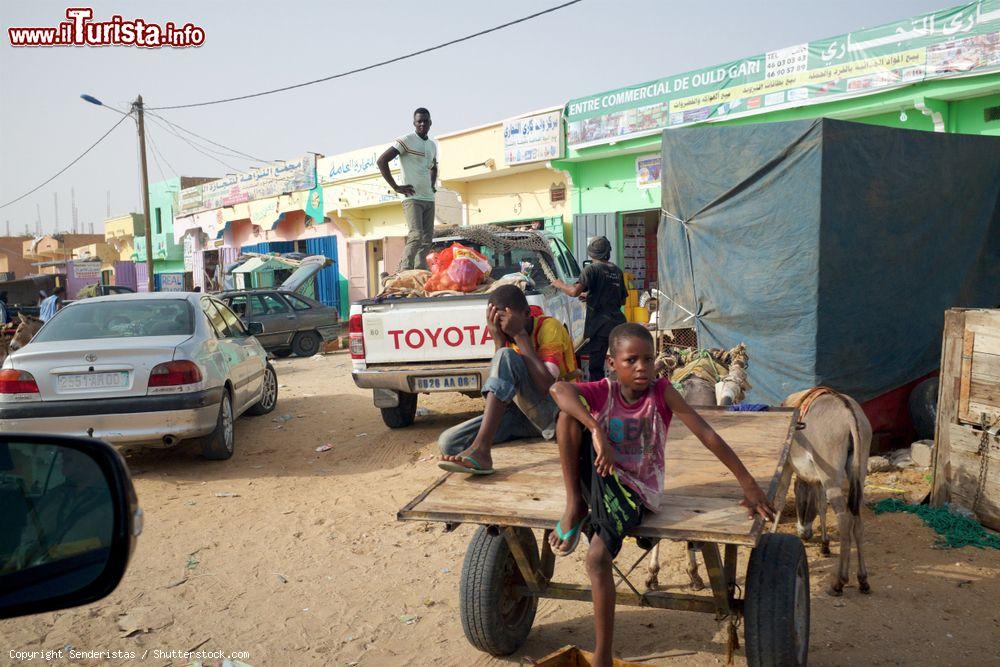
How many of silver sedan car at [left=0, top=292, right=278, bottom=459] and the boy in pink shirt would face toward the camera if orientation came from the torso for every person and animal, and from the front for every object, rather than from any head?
1

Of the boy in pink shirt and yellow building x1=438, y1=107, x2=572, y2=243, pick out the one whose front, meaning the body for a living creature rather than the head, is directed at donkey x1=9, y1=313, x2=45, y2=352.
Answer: the yellow building

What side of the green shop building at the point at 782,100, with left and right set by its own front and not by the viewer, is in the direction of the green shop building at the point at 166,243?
right

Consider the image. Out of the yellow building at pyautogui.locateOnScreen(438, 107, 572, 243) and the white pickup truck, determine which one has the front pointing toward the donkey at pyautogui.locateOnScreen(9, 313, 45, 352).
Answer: the yellow building

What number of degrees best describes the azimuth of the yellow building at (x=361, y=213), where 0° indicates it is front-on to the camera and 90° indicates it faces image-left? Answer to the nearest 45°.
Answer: approximately 45°

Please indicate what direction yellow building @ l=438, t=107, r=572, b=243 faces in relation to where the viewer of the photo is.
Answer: facing the viewer and to the left of the viewer

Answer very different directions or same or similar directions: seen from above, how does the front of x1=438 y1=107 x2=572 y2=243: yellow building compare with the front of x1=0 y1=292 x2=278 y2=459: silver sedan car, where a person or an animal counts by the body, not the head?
very different directions

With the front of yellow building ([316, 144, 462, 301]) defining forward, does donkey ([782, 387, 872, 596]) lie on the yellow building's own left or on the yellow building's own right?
on the yellow building's own left

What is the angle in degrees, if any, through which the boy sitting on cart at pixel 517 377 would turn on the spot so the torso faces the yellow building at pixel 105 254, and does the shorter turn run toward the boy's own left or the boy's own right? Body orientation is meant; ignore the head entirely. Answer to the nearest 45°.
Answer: approximately 90° to the boy's own right

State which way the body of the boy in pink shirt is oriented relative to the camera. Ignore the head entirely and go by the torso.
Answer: toward the camera

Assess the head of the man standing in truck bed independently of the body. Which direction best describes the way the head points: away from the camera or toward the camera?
toward the camera

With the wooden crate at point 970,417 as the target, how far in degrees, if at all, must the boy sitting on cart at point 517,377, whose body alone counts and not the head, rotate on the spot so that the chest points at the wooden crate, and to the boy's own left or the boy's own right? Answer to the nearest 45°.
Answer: approximately 135° to the boy's own left

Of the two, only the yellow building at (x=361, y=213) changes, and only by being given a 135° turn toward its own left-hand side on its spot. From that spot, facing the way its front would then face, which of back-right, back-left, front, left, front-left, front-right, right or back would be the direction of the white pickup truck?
right

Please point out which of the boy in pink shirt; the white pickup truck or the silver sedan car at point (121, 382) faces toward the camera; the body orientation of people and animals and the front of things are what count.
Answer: the boy in pink shirt

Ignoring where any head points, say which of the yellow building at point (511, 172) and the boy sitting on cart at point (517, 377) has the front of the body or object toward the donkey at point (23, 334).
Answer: the yellow building

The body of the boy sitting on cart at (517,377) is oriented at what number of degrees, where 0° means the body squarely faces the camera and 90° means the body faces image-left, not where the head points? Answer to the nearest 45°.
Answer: approximately 45°

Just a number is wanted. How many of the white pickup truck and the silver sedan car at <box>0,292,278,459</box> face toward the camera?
0

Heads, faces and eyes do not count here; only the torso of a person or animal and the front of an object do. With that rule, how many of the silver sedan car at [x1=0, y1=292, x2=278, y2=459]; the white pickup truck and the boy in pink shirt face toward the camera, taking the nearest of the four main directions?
1
